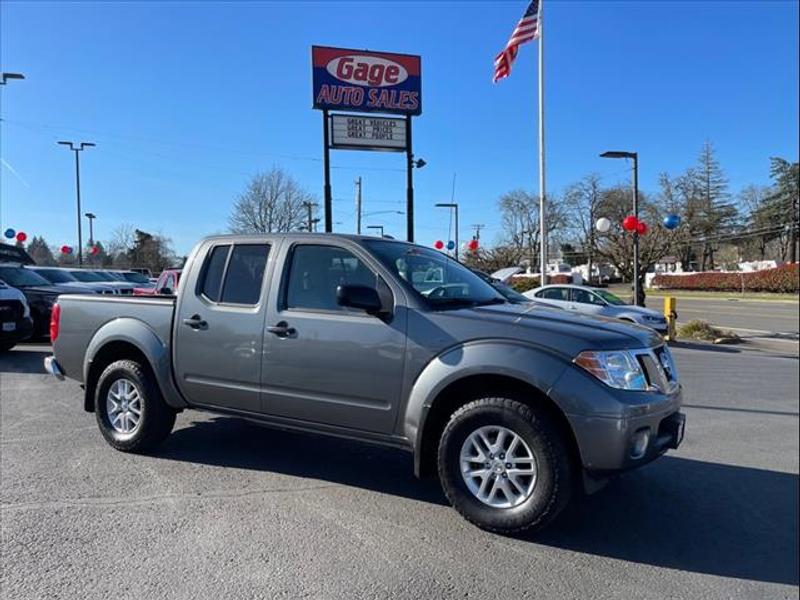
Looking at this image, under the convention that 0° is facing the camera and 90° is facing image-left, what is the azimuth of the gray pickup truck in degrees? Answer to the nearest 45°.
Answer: approximately 315°

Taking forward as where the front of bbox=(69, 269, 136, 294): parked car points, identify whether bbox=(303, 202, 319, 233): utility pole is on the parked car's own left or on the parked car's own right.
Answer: on the parked car's own left

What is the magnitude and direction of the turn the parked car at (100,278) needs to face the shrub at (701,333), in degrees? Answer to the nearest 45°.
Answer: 0° — it already faces it

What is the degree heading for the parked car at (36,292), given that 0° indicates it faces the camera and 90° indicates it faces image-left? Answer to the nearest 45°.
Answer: approximately 315°

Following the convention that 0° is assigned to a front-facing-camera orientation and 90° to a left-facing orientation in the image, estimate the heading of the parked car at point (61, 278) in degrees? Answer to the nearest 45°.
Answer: approximately 315°

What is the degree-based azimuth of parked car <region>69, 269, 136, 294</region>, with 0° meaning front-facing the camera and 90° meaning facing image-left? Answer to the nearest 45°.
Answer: approximately 315°

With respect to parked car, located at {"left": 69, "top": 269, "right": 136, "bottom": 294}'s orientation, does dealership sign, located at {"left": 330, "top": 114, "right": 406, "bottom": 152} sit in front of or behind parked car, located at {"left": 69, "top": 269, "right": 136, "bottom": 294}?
in front

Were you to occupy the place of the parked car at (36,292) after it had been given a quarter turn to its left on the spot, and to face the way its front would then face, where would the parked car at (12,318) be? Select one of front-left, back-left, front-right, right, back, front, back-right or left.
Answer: back-right

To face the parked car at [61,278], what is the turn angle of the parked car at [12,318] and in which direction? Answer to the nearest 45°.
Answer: approximately 135° to its left
